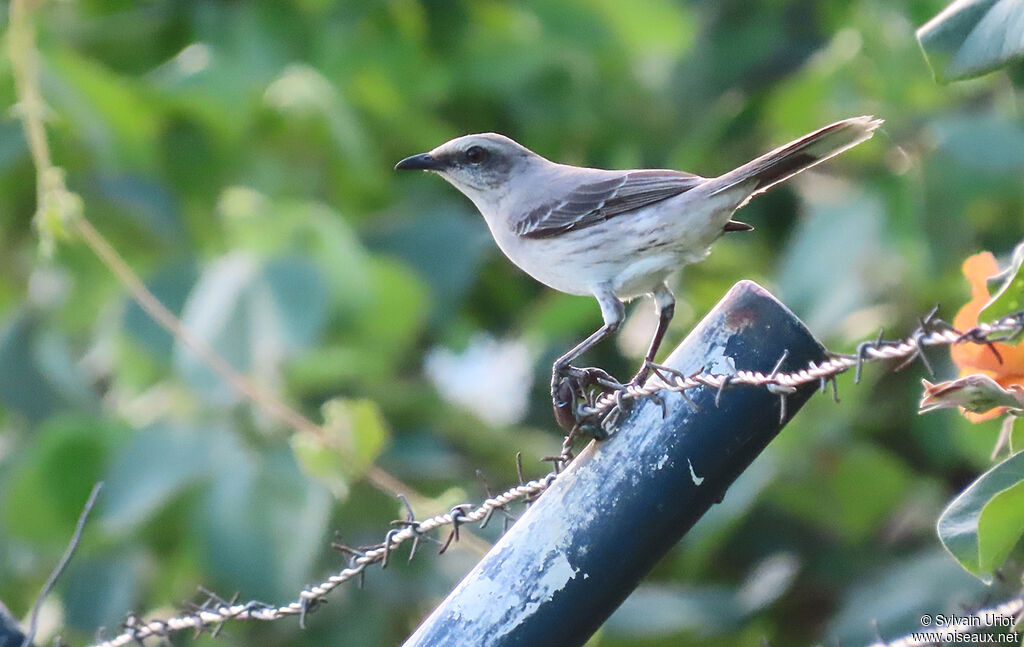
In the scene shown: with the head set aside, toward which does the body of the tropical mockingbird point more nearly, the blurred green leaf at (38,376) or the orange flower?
the blurred green leaf

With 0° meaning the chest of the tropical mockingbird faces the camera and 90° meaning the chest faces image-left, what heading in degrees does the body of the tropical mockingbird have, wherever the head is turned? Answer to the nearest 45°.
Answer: approximately 90°

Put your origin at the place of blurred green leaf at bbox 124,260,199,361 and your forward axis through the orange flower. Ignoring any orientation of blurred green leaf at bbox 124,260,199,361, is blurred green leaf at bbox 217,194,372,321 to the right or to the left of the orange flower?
left

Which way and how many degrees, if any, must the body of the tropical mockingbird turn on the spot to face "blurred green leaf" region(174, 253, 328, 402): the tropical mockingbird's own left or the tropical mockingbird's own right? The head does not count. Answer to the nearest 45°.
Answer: approximately 45° to the tropical mockingbird's own right

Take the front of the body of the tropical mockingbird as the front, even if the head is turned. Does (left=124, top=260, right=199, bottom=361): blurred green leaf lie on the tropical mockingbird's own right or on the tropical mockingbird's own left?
on the tropical mockingbird's own right
